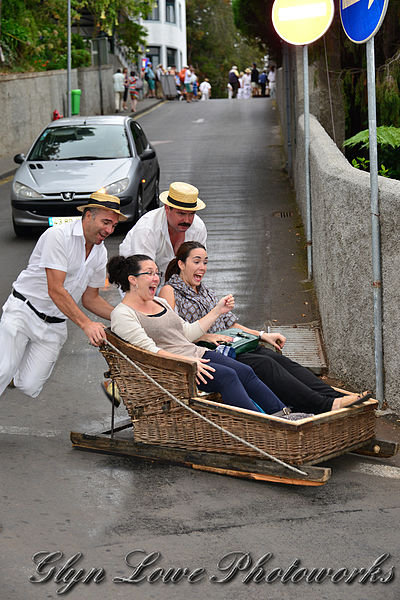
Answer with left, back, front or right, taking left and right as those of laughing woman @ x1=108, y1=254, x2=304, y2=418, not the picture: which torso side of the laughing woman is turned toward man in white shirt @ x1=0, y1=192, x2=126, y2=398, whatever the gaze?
back

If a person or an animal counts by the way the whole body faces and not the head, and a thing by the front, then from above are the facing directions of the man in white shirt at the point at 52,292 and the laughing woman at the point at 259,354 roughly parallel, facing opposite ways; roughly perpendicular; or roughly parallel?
roughly parallel

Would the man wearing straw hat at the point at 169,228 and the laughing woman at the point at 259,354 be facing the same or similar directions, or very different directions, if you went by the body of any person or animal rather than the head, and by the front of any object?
same or similar directions

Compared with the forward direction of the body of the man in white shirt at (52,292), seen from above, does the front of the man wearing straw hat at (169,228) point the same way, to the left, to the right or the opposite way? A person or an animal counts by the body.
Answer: the same way

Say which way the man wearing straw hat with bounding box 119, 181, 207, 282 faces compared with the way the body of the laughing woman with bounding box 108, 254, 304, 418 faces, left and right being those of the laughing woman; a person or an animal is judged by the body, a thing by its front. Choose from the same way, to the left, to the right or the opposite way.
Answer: the same way

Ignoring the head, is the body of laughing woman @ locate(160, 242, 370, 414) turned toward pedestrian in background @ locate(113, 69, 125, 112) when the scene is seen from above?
no

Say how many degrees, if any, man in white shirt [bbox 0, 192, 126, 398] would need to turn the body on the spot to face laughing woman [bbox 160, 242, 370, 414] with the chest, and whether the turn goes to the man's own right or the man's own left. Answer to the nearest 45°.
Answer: approximately 45° to the man's own left

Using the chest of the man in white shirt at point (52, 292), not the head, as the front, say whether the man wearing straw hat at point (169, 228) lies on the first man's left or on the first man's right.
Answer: on the first man's left

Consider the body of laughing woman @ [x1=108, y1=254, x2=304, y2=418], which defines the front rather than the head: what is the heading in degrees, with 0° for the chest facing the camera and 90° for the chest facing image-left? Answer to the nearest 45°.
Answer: approximately 315°

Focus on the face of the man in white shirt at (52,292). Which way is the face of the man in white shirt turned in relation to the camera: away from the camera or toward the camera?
toward the camera

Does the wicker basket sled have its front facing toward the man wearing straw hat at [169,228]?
no

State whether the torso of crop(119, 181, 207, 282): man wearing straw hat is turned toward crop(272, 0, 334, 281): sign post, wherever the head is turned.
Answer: no

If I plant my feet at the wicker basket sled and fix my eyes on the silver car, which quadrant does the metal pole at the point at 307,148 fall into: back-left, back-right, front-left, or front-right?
front-right

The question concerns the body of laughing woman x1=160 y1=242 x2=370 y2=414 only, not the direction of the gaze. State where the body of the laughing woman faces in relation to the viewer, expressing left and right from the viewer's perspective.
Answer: facing the viewer and to the right of the viewer
